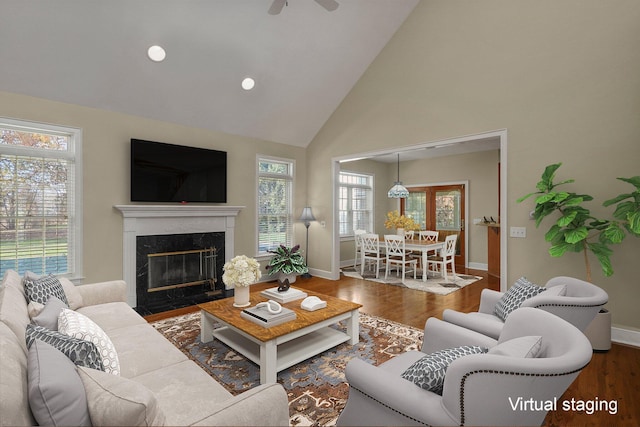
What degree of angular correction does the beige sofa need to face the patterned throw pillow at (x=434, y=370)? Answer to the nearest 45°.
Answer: approximately 45° to its right

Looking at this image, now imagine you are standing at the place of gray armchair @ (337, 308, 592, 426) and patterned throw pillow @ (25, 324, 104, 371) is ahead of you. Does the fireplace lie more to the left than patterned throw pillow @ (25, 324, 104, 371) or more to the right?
right

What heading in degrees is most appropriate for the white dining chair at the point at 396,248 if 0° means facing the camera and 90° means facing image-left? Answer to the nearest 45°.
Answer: approximately 225°

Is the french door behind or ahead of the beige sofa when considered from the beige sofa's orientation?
ahead

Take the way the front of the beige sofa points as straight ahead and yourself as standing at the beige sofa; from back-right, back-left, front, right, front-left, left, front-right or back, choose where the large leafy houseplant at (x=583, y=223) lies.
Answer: front

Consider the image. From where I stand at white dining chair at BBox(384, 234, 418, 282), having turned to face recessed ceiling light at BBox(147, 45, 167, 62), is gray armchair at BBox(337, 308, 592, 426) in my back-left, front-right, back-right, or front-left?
front-left

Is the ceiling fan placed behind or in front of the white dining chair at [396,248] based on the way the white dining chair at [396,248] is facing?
behind

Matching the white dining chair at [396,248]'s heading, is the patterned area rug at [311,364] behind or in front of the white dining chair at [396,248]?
behind

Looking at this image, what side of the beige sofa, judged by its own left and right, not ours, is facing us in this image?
right

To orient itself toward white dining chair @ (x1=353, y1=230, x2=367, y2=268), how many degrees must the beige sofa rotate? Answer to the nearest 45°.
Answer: approximately 45° to its left

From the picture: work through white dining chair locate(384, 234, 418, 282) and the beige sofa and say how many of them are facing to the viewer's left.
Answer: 0

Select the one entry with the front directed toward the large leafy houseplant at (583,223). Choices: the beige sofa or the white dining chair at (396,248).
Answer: the beige sofa

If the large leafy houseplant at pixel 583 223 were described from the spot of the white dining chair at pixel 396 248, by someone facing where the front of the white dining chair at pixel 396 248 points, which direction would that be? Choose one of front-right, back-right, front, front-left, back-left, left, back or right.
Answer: right

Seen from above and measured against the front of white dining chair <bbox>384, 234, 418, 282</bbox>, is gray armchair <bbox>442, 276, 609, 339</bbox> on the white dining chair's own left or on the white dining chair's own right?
on the white dining chair's own right

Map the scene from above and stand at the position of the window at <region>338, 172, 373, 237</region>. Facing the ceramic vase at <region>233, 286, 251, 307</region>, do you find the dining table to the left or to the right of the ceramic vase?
left

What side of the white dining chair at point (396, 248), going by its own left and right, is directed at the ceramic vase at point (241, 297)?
back
